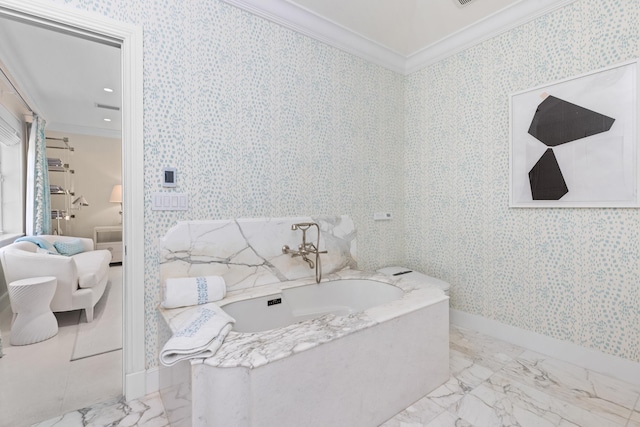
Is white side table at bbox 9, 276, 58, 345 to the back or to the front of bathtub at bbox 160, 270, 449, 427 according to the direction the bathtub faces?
to the back

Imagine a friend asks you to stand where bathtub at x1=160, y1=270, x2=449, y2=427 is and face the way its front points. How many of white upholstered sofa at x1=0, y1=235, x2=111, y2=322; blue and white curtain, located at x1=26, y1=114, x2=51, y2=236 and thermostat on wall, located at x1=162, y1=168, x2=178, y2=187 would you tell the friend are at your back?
3

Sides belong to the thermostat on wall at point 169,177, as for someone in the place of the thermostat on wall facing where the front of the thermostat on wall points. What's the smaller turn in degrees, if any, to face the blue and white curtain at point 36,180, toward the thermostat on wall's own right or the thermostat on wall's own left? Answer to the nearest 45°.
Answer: approximately 135° to the thermostat on wall's own right

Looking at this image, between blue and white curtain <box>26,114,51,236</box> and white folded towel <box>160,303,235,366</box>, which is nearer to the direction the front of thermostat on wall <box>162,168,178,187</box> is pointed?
the white folded towel

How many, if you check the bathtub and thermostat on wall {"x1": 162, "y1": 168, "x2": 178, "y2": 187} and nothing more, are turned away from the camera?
0

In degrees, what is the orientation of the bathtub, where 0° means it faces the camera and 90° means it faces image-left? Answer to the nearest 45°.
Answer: approximately 315°

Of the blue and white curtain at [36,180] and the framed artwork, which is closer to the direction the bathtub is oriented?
the framed artwork

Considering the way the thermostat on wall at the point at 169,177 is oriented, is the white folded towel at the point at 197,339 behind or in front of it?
in front

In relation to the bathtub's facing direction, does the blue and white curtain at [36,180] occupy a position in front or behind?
behind

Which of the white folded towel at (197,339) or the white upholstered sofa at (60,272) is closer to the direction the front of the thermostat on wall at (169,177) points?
the white folded towel

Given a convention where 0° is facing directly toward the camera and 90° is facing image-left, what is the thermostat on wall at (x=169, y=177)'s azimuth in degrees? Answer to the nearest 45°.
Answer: approximately 0°
